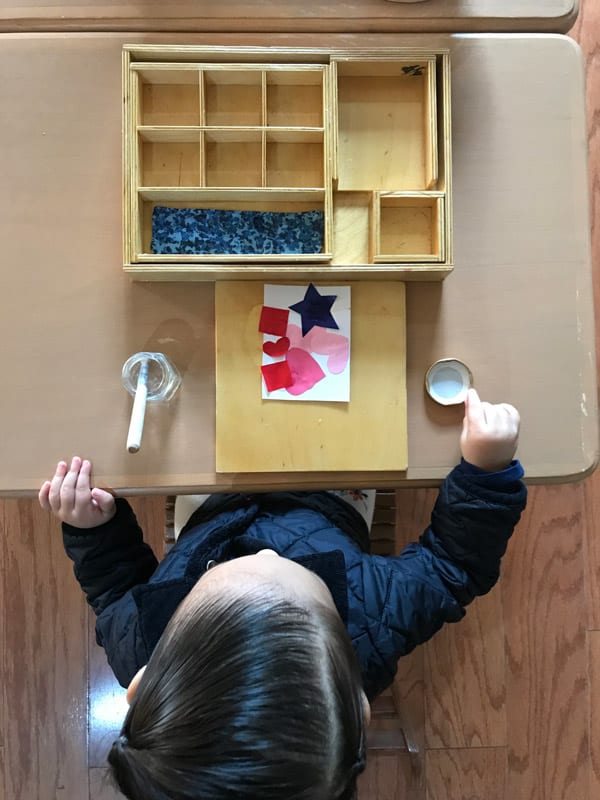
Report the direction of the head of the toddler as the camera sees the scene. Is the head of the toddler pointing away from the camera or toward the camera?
away from the camera

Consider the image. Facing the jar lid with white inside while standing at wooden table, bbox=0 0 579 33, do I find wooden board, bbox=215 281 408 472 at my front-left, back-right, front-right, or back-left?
front-right

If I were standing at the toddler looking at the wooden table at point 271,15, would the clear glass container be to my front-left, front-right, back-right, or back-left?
front-left

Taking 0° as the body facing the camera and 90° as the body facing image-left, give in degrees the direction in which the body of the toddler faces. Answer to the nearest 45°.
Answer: approximately 180°
